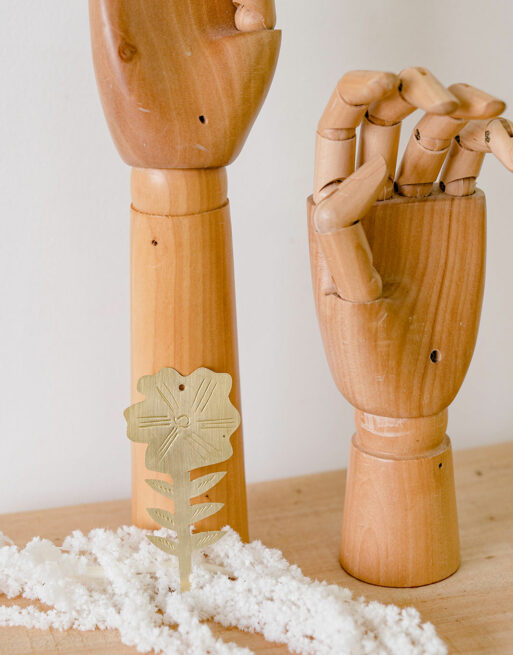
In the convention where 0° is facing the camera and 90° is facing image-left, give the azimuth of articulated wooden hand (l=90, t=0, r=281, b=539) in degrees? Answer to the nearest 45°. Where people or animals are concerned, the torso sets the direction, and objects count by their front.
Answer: approximately 0°
